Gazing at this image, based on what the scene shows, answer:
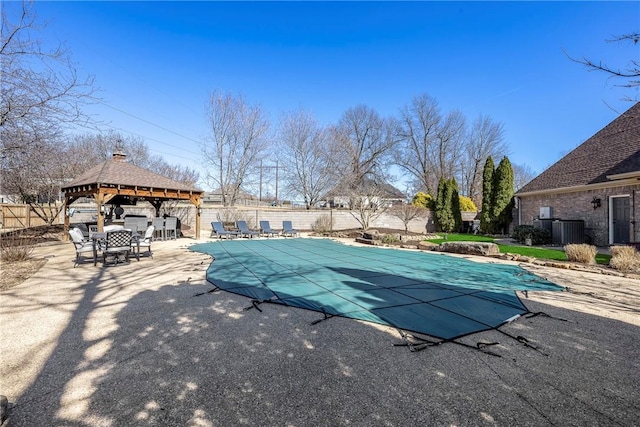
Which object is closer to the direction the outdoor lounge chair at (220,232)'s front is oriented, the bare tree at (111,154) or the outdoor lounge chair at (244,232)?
the outdoor lounge chair

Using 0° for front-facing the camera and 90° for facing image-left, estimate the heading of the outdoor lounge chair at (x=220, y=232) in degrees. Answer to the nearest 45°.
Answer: approximately 315°

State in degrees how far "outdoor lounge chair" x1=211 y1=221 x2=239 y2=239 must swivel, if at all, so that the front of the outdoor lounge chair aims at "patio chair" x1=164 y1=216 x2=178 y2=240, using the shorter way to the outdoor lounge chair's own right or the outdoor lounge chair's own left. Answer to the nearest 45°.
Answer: approximately 135° to the outdoor lounge chair's own right

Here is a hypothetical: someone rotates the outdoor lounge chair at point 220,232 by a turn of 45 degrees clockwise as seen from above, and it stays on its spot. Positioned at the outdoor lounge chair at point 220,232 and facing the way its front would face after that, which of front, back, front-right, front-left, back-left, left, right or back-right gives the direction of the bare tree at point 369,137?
back-left
